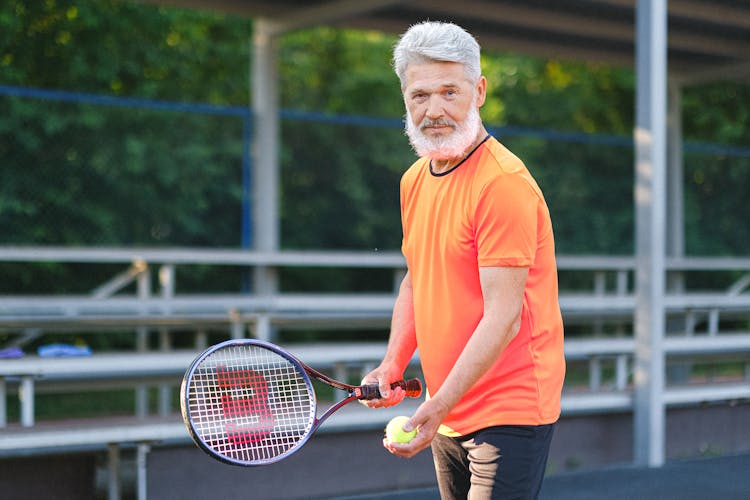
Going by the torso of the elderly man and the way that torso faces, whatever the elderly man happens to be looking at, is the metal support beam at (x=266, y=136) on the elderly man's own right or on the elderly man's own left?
on the elderly man's own right

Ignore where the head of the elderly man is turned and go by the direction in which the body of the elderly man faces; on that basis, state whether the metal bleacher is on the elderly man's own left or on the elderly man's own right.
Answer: on the elderly man's own right

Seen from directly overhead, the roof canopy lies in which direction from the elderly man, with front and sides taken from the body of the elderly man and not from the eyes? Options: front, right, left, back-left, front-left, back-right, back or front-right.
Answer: back-right

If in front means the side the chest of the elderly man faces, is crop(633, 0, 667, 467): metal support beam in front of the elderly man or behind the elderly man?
behind

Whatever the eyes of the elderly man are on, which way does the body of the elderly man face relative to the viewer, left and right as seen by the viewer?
facing the viewer and to the left of the viewer
